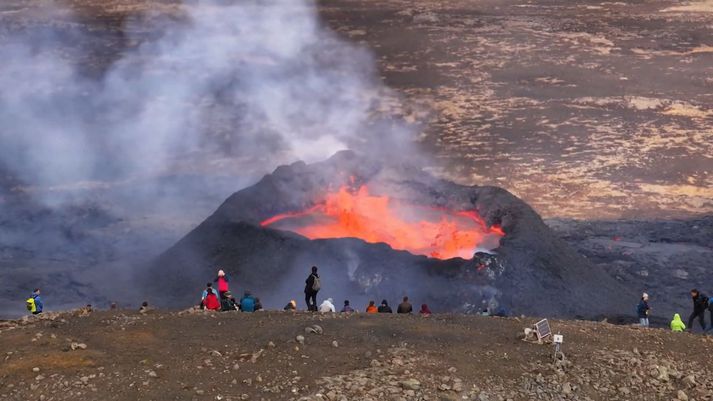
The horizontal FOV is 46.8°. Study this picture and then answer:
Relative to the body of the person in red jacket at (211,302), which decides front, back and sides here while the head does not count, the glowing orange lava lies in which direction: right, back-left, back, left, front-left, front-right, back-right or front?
front-right

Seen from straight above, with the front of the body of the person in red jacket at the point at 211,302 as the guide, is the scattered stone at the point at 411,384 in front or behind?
behind

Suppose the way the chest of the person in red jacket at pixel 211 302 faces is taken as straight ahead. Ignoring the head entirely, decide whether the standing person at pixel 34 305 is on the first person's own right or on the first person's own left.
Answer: on the first person's own left

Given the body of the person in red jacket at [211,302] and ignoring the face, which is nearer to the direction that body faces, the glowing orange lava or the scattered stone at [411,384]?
the glowing orange lava

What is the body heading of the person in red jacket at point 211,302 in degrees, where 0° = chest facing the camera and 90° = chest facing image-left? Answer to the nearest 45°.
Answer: approximately 180°

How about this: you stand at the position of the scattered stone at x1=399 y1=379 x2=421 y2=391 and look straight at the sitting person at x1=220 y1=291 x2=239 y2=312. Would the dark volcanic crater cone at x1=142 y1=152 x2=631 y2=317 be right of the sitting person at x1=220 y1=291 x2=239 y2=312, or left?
right

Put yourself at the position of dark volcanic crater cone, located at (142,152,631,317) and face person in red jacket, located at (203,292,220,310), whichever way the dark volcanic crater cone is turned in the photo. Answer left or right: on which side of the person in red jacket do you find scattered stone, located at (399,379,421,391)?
left

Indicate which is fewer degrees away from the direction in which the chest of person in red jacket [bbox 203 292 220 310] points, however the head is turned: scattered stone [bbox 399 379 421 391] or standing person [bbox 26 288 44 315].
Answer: the standing person
